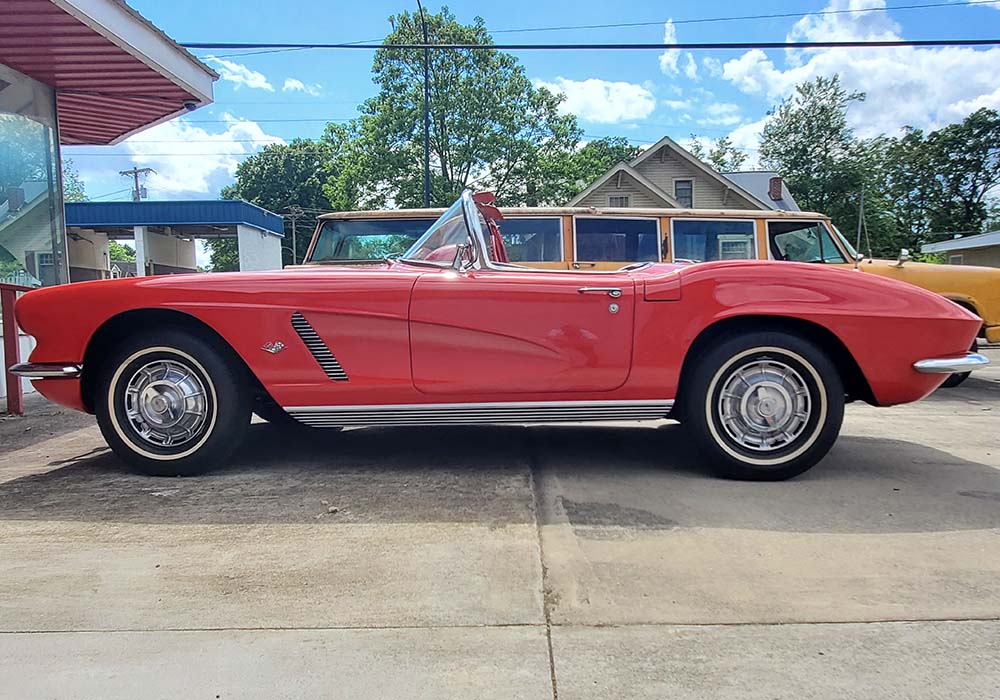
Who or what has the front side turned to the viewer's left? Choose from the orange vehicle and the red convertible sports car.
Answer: the red convertible sports car

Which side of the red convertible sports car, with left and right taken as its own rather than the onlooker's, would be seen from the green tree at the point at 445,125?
right

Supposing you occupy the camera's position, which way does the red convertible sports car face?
facing to the left of the viewer

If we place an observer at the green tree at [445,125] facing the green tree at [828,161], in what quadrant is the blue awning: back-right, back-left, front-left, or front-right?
back-right

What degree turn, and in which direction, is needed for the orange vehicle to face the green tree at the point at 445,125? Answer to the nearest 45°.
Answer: approximately 90° to its left

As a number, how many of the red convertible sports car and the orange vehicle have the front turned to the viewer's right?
1

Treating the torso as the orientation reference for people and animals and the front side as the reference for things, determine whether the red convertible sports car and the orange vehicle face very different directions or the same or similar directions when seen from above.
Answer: very different directions

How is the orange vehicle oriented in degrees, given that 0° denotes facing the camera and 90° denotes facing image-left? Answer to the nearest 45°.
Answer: approximately 270°

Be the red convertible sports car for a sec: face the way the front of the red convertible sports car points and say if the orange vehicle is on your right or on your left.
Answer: on your right

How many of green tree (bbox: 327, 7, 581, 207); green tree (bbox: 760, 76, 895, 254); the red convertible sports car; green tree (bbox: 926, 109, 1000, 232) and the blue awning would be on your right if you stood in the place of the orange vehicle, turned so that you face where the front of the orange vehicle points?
1
